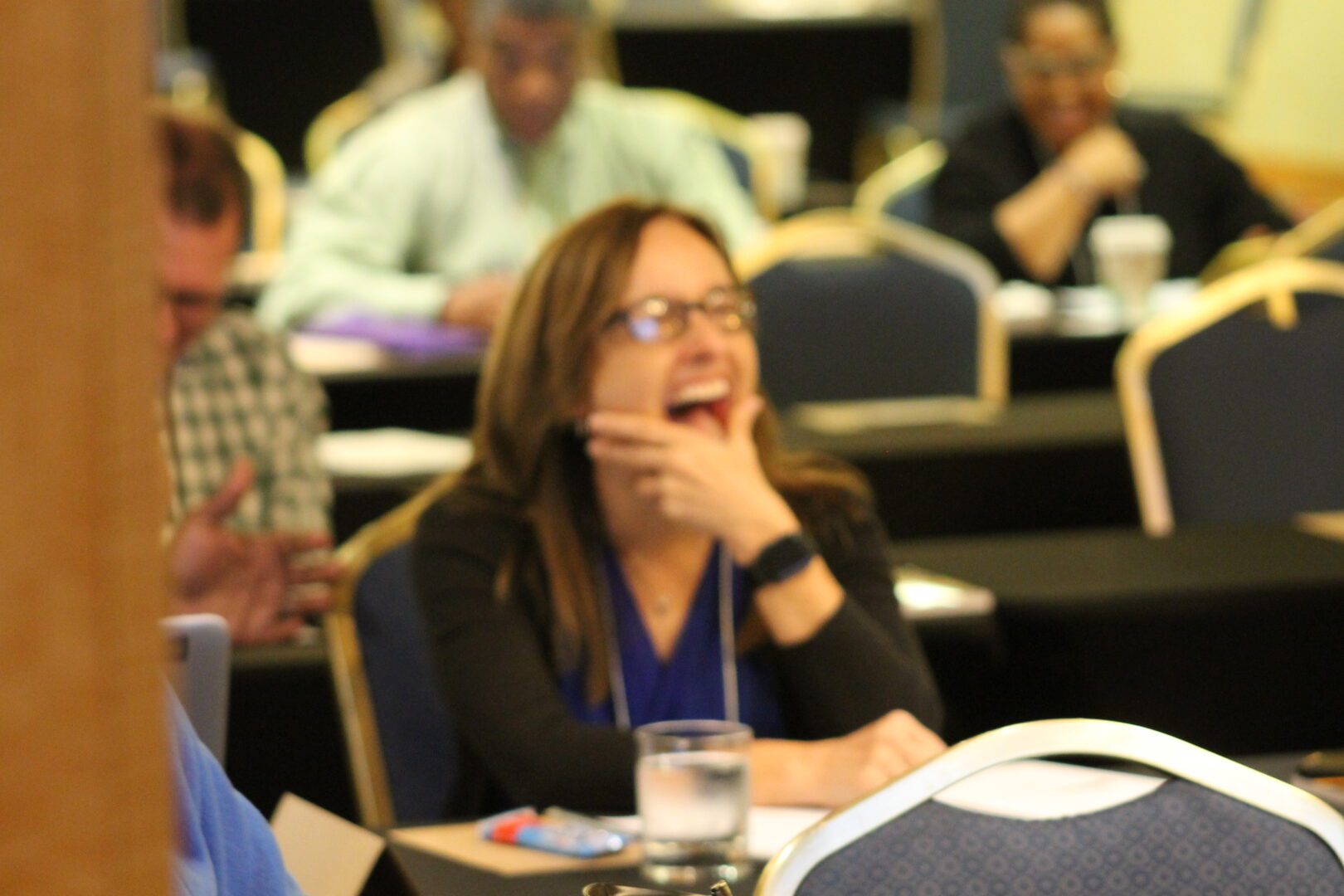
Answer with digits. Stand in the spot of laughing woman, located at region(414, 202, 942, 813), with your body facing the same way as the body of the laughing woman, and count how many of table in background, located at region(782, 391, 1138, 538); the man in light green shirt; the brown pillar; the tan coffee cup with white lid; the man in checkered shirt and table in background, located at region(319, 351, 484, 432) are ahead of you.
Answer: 1

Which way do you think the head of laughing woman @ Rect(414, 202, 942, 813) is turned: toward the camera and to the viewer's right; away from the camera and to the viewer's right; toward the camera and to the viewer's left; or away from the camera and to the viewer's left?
toward the camera and to the viewer's right

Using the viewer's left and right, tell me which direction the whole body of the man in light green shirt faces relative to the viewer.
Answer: facing the viewer

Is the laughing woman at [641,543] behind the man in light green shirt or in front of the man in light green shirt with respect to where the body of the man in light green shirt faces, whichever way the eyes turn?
in front

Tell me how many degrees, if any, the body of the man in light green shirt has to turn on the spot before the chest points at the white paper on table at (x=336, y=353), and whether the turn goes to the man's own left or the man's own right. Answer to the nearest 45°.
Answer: approximately 45° to the man's own right

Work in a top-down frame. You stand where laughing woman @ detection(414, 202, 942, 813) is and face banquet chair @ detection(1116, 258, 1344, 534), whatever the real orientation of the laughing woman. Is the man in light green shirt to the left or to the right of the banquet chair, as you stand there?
left

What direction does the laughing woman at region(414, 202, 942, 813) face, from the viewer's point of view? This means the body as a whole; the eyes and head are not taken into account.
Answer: toward the camera

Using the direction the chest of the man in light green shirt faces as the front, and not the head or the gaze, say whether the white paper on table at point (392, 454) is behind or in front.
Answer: in front

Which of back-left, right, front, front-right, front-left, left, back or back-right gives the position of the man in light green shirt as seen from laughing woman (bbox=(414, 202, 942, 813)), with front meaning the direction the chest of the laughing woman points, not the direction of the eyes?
back

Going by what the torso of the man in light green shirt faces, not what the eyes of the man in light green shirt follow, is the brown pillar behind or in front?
in front

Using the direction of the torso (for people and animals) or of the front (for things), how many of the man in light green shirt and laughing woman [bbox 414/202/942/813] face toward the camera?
2

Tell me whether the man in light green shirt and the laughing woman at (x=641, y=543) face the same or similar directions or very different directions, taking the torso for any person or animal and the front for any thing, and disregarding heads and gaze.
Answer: same or similar directions

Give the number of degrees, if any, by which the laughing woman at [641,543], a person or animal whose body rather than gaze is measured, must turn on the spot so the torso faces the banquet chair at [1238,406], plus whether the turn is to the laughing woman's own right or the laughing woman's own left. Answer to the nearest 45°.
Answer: approximately 135° to the laughing woman's own left

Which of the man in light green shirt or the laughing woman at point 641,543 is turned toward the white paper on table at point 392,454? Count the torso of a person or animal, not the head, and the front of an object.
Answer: the man in light green shirt

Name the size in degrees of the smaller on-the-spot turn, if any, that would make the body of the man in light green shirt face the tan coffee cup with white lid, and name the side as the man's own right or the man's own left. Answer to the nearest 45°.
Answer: approximately 90° to the man's own left
